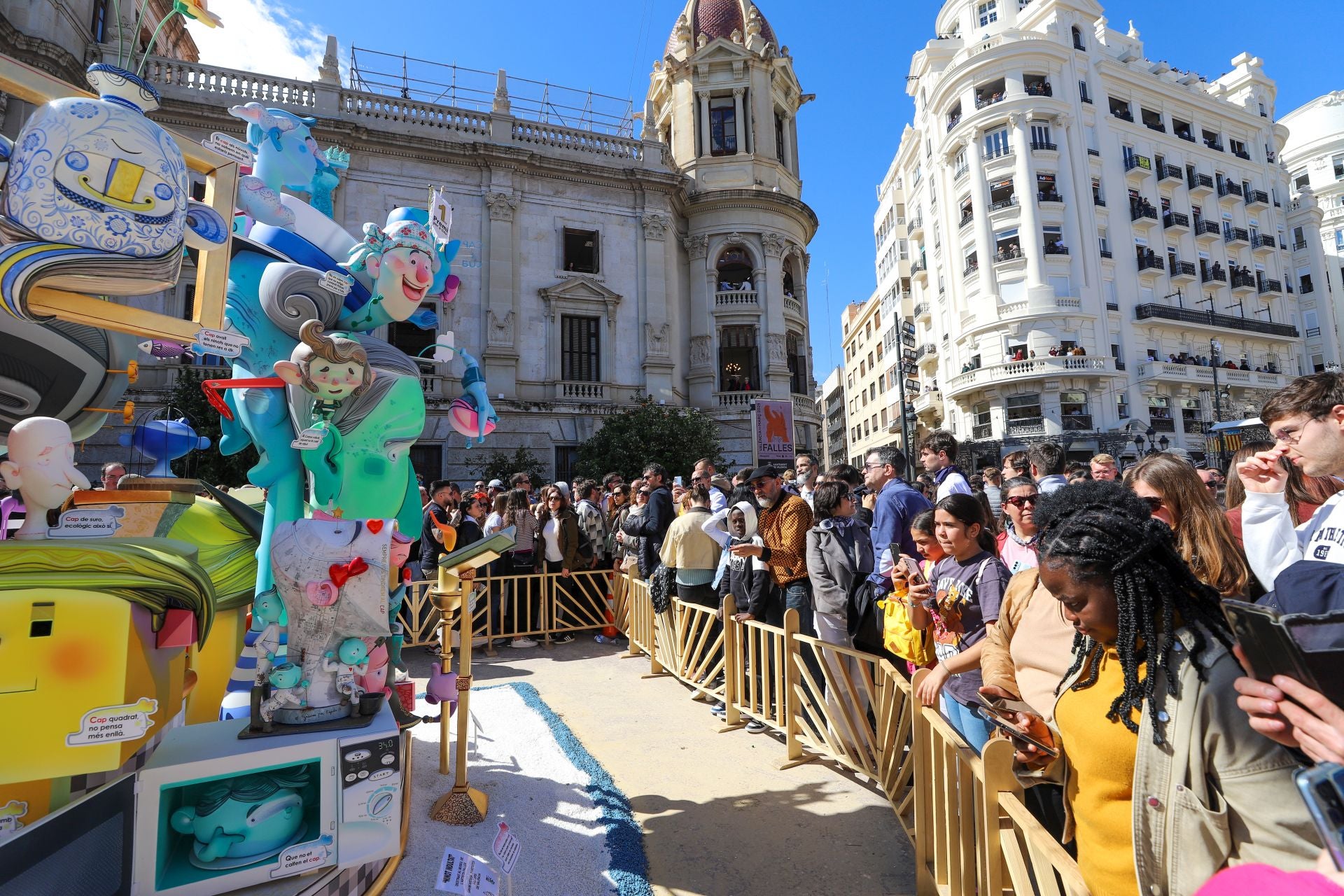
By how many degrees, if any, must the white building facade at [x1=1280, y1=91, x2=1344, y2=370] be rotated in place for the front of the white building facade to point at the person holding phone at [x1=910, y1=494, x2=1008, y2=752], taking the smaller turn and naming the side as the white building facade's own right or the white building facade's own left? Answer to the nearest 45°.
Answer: approximately 45° to the white building facade's own left

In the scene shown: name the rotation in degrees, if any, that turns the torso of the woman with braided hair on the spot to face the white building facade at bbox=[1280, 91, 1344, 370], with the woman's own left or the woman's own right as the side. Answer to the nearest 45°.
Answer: approximately 135° to the woman's own right

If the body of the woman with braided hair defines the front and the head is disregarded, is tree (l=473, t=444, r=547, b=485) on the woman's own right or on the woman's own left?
on the woman's own right

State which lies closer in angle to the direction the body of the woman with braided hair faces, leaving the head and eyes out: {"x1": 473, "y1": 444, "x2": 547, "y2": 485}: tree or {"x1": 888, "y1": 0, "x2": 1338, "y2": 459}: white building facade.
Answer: the tree

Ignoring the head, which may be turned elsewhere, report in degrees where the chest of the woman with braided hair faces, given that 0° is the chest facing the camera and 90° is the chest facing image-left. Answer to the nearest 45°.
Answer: approximately 45°
